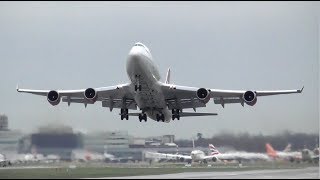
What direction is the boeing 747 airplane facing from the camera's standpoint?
toward the camera
